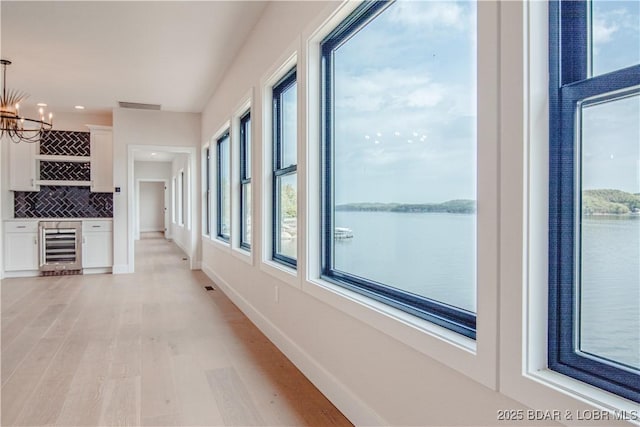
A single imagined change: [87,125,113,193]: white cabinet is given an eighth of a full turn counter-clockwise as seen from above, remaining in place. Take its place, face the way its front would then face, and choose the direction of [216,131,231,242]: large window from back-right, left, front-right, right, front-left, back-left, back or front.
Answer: front

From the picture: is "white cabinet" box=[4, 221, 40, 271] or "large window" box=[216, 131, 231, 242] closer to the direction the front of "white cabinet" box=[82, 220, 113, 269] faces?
the large window

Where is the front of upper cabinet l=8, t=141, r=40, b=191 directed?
toward the camera

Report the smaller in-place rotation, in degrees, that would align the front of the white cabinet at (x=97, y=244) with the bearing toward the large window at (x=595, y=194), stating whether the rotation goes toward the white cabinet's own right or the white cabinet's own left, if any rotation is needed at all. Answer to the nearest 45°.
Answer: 0° — it already faces it

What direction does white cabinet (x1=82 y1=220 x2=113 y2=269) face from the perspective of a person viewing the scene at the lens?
facing the viewer

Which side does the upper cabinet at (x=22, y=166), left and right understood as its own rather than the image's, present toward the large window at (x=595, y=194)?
front

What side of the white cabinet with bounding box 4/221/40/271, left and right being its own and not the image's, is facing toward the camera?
front

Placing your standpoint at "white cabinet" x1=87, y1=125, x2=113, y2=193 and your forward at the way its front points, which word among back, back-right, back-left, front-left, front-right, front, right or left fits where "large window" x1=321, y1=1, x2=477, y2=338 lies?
front

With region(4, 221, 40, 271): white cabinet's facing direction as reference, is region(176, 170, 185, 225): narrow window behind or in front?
behind

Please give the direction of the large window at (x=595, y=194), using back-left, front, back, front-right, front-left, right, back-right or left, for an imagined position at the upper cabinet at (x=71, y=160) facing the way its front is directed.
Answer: front

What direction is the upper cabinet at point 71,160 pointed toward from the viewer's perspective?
toward the camera

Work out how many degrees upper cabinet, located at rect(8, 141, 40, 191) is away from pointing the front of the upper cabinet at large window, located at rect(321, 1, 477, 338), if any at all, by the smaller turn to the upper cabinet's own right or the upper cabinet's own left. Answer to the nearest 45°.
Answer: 0° — it already faces it
